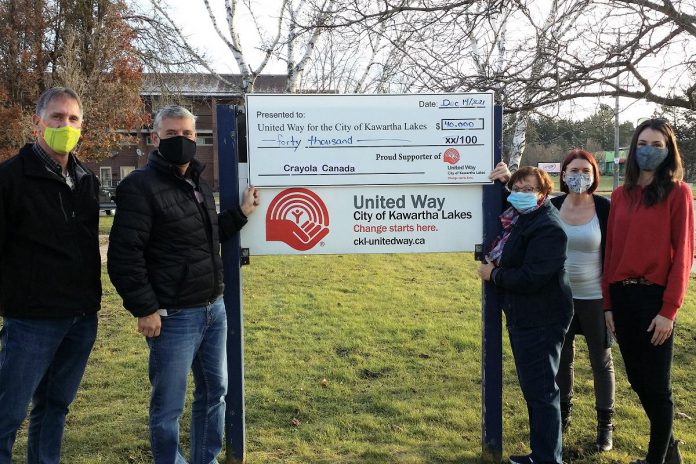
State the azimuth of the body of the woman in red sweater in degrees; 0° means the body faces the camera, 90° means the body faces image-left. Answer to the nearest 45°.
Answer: approximately 45°

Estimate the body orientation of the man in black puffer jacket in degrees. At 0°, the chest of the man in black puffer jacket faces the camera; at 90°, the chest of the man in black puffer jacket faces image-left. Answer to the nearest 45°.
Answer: approximately 315°

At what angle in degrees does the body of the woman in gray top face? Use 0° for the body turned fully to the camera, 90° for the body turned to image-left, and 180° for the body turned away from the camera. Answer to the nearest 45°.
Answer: approximately 0°

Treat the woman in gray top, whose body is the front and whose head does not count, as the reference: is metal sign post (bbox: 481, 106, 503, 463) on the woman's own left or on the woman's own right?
on the woman's own right

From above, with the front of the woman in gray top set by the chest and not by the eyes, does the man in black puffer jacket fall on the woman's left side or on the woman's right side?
on the woman's right side

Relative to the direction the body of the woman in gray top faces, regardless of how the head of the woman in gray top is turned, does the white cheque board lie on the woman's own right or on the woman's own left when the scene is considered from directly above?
on the woman's own right
